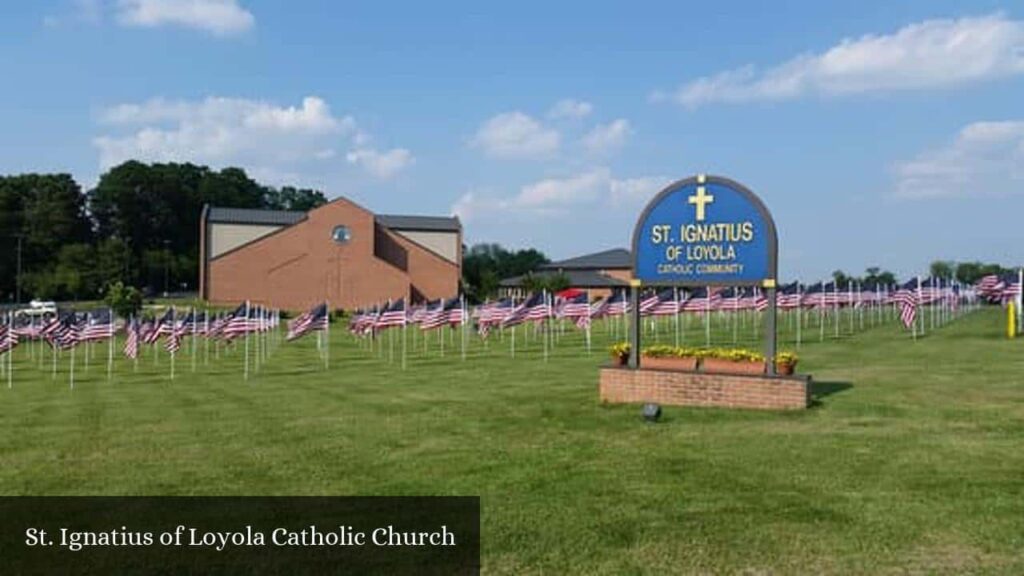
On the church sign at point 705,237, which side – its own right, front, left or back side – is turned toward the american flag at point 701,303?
back

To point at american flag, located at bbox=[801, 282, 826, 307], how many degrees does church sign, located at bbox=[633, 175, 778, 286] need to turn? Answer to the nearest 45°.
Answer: approximately 180°

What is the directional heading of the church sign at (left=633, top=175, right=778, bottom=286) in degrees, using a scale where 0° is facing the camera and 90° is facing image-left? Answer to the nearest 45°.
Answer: approximately 0°

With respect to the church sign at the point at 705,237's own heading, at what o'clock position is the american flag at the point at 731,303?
The american flag is roughly at 6 o'clock from the church sign.

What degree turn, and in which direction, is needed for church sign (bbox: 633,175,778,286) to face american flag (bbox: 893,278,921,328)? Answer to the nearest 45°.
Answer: approximately 180°

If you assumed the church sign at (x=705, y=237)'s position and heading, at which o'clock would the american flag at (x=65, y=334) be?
The american flag is roughly at 4 o'clock from the church sign.

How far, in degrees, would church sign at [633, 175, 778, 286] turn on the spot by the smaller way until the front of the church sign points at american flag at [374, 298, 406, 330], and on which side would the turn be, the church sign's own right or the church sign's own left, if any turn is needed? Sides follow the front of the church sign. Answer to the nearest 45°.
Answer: approximately 135° to the church sign's own right

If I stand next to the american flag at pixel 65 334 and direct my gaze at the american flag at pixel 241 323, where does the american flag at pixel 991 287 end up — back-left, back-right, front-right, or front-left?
front-left

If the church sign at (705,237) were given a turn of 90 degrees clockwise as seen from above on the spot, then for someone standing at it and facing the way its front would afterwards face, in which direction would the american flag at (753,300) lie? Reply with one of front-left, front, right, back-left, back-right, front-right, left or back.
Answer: right

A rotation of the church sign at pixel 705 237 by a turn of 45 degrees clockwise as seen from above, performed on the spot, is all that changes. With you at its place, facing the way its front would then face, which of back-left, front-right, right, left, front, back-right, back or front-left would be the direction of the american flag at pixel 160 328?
right

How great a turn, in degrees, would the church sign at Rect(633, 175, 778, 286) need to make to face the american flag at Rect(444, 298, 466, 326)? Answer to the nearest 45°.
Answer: approximately 135° to its right

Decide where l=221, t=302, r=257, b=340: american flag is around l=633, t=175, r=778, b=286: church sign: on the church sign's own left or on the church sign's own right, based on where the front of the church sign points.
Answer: on the church sign's own right

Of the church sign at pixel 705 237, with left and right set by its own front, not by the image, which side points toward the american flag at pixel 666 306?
back
